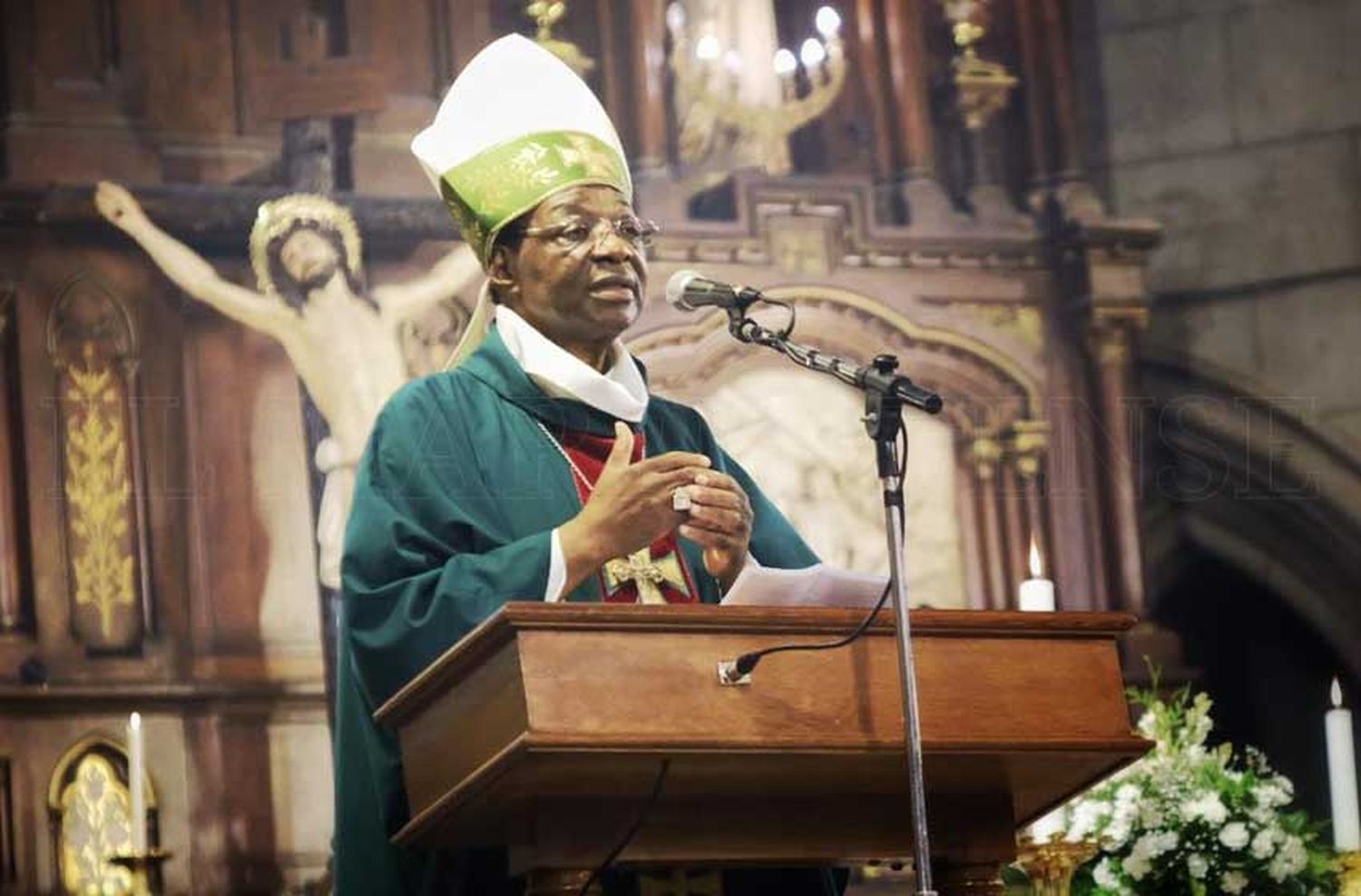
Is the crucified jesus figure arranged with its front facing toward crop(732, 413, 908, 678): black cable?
yes

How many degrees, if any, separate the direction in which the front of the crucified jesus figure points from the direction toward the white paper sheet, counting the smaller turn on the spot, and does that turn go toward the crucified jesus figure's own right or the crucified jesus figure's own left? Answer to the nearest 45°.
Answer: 0° — it already faces it

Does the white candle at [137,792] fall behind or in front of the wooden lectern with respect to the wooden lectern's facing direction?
behind

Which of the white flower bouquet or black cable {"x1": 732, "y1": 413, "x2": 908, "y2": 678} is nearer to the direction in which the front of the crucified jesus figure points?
the black cable

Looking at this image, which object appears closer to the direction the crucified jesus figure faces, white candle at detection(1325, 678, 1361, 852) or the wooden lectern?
the wooden lectern

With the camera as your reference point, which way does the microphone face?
facing to the left of the viewer

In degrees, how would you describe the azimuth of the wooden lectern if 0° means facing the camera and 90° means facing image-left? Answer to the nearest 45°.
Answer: approximately 0°

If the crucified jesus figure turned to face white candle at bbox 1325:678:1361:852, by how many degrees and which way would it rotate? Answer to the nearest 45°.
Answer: approximately 45° to its left
